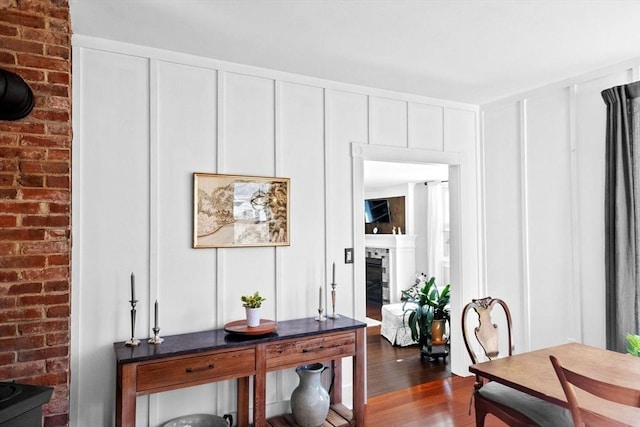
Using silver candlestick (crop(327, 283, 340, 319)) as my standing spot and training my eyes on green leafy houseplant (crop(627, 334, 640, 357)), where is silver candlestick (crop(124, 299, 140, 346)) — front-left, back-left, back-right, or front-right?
back-right

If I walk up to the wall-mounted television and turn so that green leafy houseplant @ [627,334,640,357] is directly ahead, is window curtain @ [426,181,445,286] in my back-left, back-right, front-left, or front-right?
front-left

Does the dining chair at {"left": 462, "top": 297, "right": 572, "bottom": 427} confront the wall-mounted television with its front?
no

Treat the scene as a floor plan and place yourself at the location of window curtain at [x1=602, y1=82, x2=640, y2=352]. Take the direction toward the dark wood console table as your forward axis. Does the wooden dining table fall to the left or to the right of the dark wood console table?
left

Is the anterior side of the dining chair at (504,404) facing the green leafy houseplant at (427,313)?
no

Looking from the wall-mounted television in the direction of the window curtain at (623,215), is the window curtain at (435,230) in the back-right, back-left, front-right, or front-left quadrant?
front-left

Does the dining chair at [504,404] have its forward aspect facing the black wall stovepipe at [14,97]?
no
